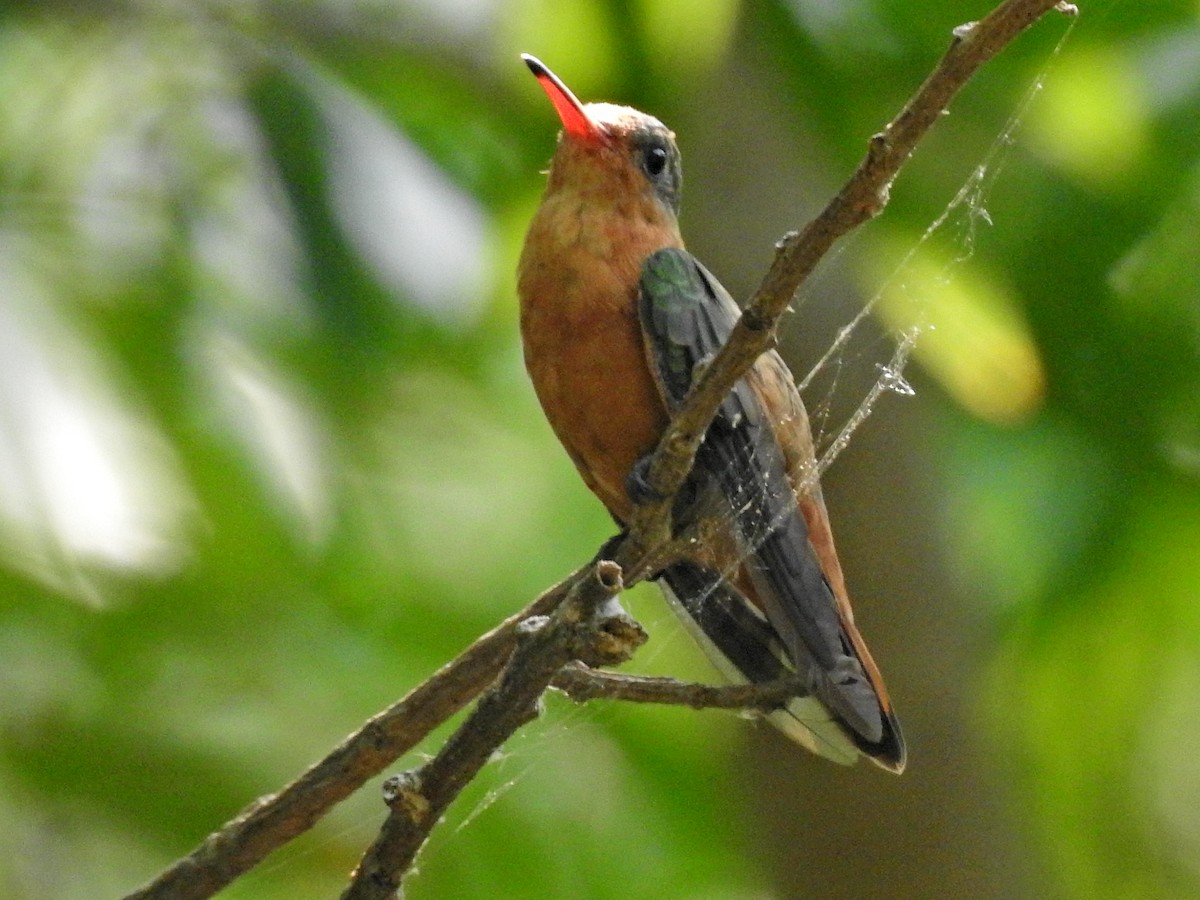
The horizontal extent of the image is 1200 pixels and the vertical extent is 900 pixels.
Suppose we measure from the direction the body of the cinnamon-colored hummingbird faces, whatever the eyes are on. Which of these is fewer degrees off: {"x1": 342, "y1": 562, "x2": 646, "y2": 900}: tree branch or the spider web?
the tree branch

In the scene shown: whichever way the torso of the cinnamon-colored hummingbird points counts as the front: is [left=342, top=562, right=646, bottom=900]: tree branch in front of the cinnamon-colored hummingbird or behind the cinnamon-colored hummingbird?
in front

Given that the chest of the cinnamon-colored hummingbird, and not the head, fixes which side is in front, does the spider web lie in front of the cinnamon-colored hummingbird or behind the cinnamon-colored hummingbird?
behind

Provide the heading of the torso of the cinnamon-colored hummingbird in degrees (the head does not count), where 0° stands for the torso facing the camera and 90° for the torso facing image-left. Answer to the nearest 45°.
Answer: approximately 45°
